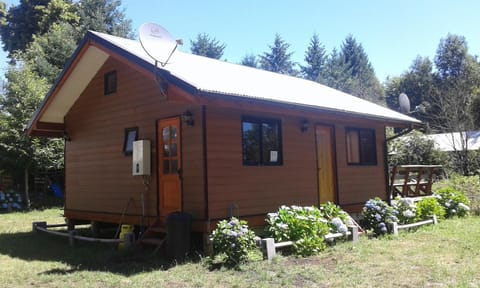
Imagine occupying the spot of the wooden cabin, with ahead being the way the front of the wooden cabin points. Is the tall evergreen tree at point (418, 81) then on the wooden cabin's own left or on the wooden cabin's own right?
on the wooden cabin's own left

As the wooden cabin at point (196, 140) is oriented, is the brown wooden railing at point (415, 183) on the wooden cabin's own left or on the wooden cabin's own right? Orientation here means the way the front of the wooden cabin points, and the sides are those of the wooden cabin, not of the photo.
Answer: on the wooden cabin's own left

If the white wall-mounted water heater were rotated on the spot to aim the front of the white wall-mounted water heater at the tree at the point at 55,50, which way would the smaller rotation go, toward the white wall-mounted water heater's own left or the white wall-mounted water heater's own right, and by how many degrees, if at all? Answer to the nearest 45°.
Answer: approximately 135° to the white wall-mounted water heater's own right

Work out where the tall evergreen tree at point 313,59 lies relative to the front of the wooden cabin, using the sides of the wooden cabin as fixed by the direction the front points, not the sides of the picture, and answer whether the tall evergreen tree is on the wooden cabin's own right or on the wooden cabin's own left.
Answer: on the wooden cabin's own left

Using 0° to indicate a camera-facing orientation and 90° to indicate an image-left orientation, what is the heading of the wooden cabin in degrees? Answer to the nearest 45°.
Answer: approximately 315°

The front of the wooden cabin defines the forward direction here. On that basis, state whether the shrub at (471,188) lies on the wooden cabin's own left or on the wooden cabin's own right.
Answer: on the wooden cabin's own left

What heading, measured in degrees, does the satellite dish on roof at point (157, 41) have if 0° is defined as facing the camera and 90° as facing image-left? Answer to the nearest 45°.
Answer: approximately 315°

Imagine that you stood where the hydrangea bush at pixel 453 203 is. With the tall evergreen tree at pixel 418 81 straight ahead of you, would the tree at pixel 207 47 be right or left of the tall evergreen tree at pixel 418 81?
left

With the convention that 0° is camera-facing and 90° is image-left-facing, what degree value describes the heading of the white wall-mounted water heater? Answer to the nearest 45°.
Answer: approximately 45°

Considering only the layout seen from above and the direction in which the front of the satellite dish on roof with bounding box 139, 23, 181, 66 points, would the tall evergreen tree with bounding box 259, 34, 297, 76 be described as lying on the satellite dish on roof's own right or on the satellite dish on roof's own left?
on the satellite dish on roof's own left

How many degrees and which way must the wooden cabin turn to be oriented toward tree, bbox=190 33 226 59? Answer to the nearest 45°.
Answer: approximately 135° to its left

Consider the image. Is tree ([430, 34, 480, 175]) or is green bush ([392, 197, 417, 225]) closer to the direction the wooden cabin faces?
the green bush
